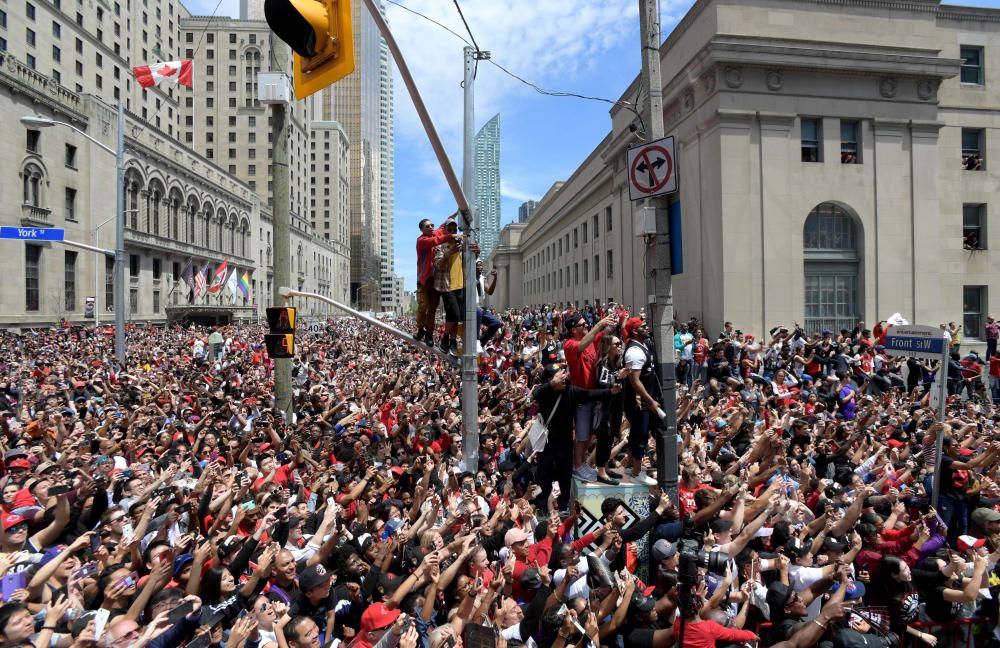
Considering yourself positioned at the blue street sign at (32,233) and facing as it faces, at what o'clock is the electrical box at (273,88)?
The electrical box is roughly at 11 o'clock from the blue street sign.

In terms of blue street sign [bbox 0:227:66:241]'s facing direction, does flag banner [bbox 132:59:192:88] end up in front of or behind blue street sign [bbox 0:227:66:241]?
behind

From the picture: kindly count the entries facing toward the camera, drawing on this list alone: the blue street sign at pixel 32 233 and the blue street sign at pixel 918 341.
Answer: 2

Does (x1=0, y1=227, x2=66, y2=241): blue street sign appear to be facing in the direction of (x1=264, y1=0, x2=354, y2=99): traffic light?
yes

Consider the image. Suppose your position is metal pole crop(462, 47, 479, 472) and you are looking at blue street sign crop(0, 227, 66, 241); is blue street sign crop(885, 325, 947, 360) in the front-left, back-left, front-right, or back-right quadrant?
back-right

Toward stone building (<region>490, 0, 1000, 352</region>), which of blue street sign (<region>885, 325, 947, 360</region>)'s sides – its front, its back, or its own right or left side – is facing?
back

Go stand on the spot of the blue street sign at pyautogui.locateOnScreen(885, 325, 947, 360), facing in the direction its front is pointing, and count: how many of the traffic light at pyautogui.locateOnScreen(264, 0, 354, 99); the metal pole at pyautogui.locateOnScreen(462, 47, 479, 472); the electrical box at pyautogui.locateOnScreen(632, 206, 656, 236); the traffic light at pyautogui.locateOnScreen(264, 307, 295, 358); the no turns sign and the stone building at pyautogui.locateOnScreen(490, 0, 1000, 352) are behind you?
1

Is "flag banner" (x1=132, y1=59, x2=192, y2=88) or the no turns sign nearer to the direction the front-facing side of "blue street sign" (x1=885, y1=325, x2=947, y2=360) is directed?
the no turns sign

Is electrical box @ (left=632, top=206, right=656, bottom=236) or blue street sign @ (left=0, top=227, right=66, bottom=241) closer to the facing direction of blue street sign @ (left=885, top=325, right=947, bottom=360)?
the electrical box

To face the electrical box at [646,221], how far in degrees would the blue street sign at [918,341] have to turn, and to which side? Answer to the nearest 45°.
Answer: approximately 45° to its right

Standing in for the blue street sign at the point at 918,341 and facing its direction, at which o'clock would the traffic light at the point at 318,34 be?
The traffic light is roughly at 1 o'clock from the blue street sign.

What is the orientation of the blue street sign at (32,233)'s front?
toward the camera

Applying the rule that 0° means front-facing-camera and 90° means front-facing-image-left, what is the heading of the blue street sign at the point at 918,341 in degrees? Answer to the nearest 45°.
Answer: approximately 0°

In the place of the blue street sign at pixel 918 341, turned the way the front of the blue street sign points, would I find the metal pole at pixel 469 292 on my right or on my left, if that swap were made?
on my right

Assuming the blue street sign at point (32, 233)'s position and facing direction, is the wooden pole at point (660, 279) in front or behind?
in front
